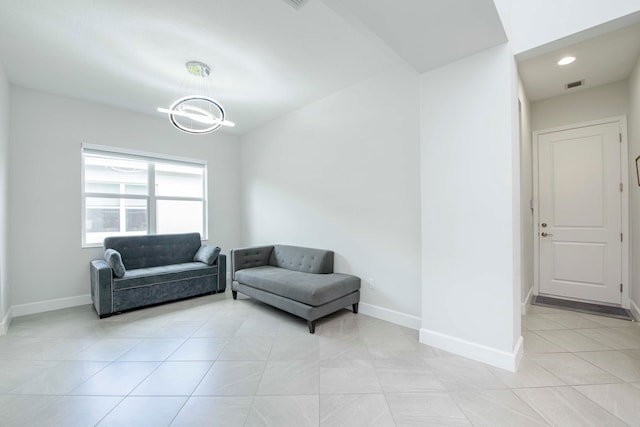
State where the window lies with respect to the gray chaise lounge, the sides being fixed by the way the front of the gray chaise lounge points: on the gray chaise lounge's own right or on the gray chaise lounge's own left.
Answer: on the gray chaise lounge's own right

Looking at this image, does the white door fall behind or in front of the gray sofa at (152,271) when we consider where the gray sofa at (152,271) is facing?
in front

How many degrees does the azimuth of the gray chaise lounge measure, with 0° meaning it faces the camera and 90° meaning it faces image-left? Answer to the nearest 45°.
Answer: approximately 45°

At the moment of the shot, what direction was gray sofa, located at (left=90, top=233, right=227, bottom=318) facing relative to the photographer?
facing the viewer and to the right of the viewer

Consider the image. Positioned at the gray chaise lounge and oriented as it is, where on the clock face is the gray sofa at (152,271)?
The gray sofa is roughly at 2 o'clock from the gray chaise lounge.

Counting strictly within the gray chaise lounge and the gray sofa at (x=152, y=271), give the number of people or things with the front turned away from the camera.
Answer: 0

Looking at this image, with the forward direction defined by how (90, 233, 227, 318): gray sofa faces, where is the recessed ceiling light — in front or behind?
in front

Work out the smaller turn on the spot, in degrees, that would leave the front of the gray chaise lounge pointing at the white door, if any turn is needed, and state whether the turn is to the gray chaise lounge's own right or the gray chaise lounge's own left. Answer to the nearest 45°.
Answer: approximately 135° to the gray chaise lounge's own left

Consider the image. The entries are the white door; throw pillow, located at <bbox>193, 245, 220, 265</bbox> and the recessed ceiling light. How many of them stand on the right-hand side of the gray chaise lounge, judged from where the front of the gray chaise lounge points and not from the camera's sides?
1
